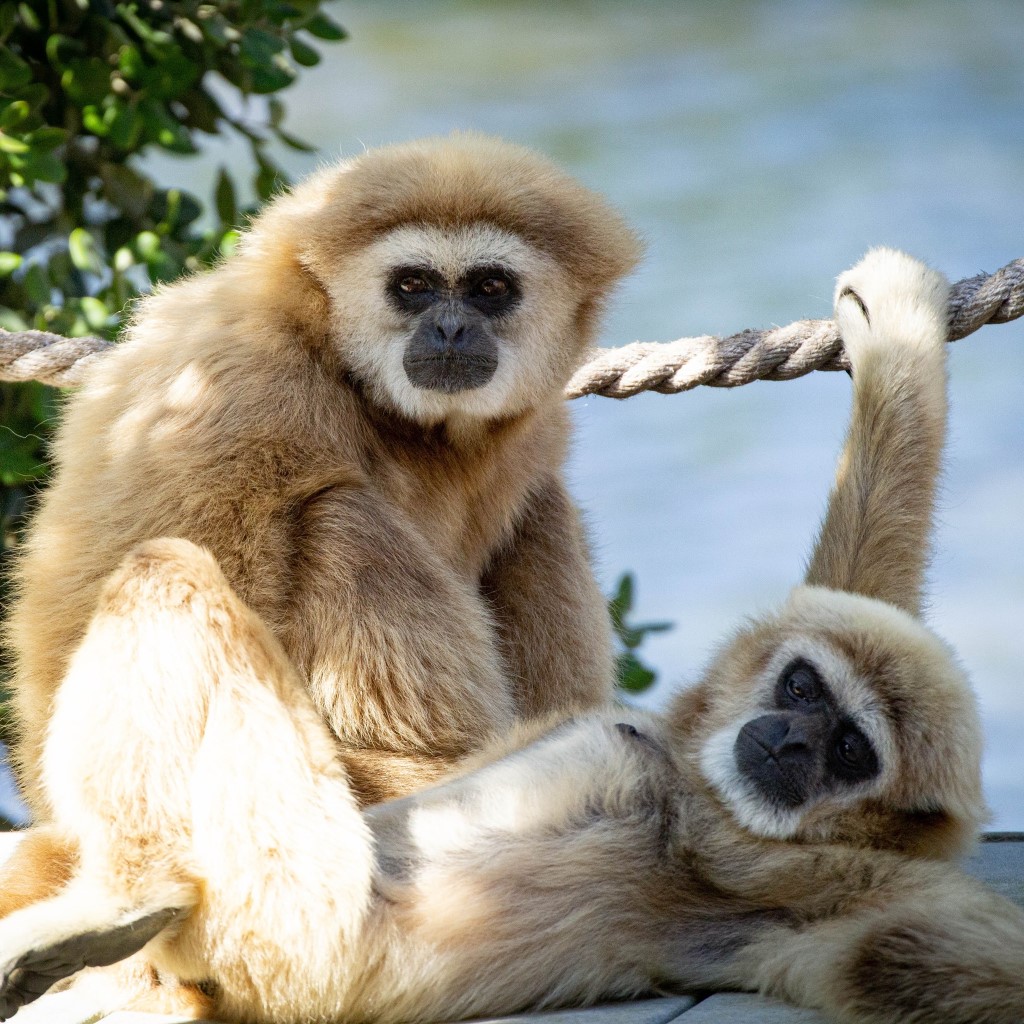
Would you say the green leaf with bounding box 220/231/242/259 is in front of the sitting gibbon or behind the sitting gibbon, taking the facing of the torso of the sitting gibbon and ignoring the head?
behind

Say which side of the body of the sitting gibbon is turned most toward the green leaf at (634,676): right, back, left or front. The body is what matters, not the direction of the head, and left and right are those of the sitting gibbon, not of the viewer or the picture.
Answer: left

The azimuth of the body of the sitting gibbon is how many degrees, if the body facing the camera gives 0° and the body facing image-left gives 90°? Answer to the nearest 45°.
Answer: approximately 315°

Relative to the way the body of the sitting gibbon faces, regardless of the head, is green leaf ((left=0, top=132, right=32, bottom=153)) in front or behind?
behind

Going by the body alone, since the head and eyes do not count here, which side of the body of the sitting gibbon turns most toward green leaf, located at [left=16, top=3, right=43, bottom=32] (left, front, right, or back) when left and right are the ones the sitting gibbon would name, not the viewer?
back
